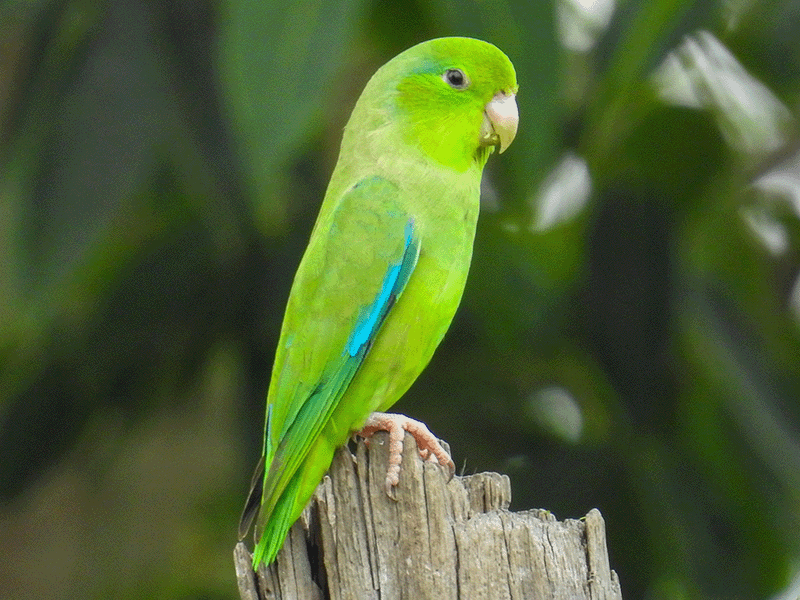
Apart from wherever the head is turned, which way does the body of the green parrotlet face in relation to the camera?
to the viewer's right

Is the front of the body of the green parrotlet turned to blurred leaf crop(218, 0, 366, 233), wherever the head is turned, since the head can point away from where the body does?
no
